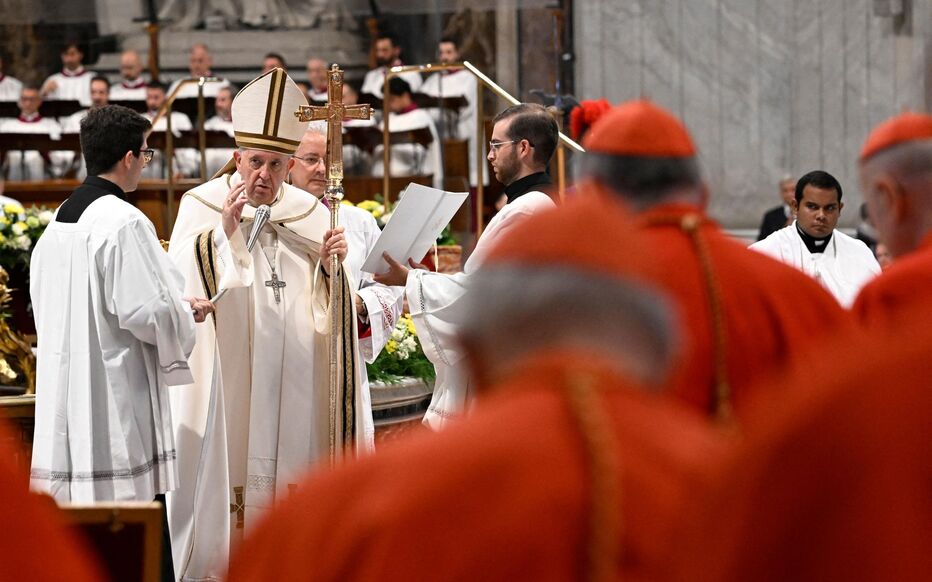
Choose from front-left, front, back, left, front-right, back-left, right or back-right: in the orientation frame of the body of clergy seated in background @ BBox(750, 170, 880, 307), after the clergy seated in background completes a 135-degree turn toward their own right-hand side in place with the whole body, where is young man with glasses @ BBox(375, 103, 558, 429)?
left

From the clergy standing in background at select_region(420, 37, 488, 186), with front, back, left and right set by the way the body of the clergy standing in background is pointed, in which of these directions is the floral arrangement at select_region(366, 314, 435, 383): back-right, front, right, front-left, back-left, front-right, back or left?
front-left

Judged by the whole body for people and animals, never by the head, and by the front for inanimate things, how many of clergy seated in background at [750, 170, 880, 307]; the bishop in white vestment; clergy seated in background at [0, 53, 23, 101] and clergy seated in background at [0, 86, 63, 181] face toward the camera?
4

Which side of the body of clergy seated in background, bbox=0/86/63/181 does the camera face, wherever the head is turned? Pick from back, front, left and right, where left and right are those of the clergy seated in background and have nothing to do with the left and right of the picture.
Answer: front

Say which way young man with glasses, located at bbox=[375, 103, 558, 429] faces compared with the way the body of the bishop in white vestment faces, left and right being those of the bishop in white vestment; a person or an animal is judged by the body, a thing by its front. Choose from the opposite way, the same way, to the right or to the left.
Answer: to the right

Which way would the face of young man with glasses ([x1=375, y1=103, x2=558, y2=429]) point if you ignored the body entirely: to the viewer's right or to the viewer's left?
to the viewer's left

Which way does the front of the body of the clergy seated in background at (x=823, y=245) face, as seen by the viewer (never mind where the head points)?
toward the camera

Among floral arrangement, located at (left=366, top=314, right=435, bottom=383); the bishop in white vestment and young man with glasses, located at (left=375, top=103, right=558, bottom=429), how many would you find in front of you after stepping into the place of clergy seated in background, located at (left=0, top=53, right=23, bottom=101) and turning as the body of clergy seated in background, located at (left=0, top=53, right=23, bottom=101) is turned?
3

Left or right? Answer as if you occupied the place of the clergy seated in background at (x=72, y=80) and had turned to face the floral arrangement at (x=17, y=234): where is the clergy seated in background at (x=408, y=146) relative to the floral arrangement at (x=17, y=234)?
left

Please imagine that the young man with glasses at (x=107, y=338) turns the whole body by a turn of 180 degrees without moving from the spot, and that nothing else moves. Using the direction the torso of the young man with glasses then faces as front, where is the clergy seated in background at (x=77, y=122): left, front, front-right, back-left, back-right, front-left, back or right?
back-right

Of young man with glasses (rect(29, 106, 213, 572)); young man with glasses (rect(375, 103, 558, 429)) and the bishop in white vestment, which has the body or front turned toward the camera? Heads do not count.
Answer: the bishop in white vestment

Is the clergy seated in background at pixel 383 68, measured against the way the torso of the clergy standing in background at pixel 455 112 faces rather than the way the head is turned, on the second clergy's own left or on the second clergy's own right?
on the second clergy's own right

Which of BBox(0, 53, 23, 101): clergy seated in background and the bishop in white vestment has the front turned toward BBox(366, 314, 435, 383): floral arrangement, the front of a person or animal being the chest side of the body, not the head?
the clergy seated in background

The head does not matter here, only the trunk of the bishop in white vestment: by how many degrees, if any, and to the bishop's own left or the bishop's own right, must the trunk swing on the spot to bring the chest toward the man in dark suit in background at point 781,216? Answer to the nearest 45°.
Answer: approximately 135° to the bishop's own left

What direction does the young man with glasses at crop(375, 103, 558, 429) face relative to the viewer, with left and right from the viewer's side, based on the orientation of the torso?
facing to the left of the viewer
